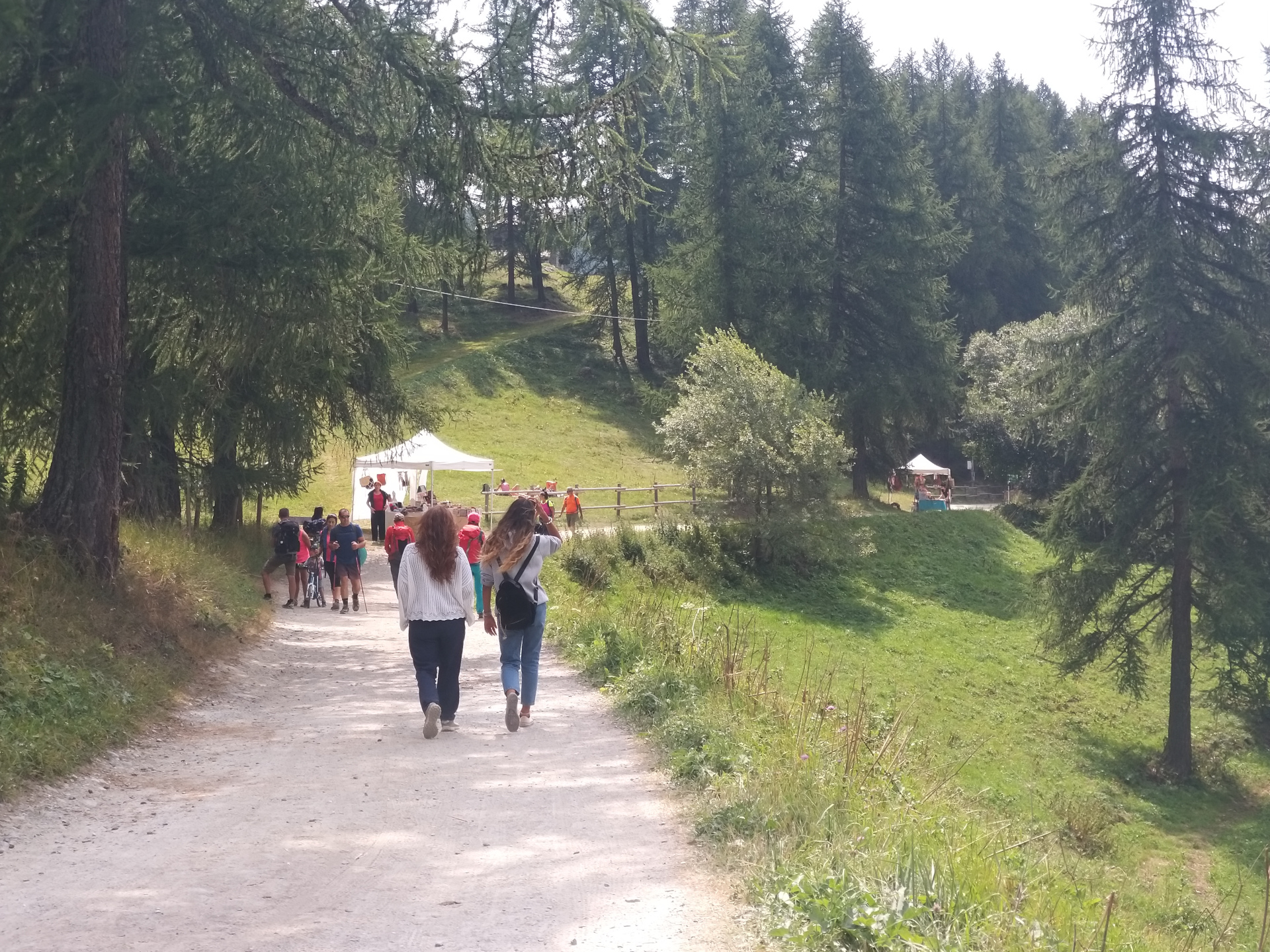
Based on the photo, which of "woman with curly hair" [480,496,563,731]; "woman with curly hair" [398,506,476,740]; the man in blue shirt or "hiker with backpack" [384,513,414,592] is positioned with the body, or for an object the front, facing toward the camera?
the man in blue shirt

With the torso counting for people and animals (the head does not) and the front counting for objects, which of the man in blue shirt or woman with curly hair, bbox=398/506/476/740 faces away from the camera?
the woman with curly hair

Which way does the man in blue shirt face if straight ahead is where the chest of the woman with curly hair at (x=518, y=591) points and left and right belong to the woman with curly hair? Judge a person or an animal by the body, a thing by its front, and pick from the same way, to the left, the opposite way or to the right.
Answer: the opposite way

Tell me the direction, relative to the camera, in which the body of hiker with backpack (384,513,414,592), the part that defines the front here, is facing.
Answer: away from the camera

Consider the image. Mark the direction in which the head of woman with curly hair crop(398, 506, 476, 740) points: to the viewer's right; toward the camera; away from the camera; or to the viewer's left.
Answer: away from the camera

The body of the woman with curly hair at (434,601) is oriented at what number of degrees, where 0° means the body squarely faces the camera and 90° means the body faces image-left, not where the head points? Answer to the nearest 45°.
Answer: approximately 180°

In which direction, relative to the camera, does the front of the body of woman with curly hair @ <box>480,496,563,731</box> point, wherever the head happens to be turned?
away from the camera

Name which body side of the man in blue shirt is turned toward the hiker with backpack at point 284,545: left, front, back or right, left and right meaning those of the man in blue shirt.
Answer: right

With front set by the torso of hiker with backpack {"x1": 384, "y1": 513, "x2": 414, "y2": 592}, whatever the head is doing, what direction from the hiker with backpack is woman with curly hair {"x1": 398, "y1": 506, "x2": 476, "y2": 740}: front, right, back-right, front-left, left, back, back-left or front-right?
back

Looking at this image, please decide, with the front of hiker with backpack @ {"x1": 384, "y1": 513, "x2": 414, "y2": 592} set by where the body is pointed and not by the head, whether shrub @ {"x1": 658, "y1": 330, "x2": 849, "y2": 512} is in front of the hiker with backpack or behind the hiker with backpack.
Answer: in front

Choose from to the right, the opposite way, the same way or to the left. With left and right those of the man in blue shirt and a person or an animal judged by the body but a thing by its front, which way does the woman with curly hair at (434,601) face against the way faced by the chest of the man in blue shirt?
the opposite way

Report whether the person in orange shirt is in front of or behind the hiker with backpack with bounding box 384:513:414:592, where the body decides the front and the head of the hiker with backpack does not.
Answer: in front
